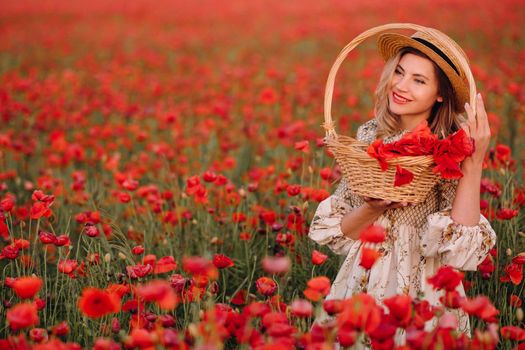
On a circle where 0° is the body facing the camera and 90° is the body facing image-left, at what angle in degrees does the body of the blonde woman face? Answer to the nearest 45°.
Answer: approximately 0°

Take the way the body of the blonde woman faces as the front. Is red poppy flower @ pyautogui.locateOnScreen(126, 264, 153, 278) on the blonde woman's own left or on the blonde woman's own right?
on the blonde woman's own right

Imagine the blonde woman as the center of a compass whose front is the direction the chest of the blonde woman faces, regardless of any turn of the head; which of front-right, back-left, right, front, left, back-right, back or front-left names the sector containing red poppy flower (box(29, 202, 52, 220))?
right

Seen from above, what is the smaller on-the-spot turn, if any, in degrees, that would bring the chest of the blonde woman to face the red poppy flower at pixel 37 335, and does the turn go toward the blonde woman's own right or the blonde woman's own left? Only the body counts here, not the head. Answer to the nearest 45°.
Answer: approximately 45° to the blonde woman's own right

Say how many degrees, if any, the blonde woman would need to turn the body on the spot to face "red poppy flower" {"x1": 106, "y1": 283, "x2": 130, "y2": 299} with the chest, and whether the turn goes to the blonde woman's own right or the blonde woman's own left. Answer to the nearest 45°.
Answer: approximately 45° to the blonde woman's own right

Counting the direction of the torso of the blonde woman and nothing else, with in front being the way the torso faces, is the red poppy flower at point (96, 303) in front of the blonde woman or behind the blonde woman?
in front

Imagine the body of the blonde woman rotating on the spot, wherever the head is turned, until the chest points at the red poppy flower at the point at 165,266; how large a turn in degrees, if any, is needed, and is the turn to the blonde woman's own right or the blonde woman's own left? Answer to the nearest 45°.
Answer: approximately 90° to the blonde woman's own right

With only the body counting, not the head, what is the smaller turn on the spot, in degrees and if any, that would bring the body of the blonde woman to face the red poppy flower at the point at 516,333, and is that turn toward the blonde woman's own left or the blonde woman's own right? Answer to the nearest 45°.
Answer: approximately 45° to the blonde woman's own left

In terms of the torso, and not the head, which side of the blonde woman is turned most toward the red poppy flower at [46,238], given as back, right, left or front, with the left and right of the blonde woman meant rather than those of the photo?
right
